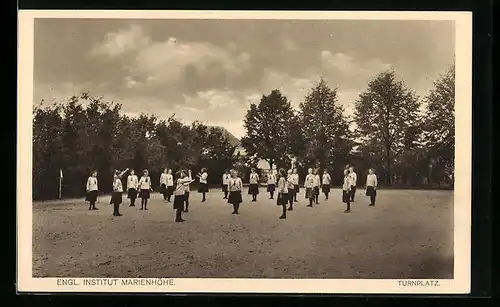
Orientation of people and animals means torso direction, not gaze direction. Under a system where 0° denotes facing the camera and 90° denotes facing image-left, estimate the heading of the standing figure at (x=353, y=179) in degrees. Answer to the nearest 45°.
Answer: approximately 45°

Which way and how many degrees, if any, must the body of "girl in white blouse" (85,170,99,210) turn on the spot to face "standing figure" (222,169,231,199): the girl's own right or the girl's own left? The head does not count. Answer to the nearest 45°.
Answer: approximately 45° to the girl's own left

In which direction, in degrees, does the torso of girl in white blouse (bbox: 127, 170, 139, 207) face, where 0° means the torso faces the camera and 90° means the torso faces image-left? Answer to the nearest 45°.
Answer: approximately 0°
